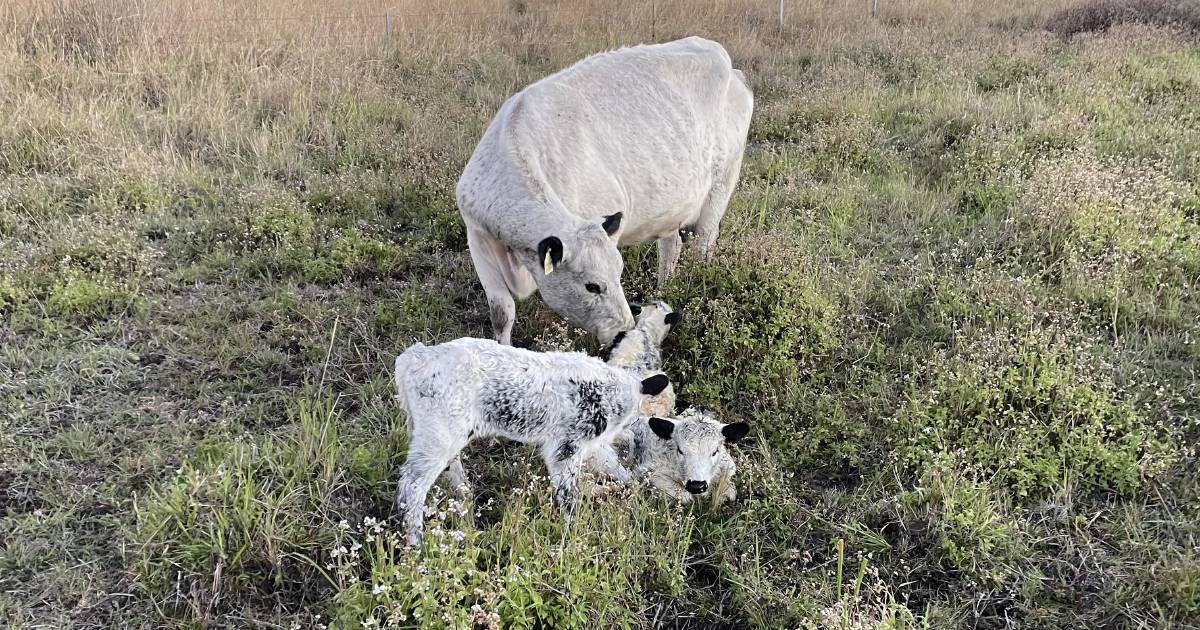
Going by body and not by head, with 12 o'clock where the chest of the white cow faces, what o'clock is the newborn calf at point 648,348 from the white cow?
The newborn calf is roughly at 10 o'clock from the white cow.

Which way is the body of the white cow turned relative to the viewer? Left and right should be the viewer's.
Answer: facing the viewer and to the left of the viewer

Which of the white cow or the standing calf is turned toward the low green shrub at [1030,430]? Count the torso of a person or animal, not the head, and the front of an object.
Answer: the standing calf

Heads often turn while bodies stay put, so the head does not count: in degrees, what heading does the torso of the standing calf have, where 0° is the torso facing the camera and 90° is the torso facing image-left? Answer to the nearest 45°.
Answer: approximately 270°

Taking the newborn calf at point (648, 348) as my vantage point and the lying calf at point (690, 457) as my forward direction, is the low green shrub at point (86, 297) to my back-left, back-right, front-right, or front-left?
back-right

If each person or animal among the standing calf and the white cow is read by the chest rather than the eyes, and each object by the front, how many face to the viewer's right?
1

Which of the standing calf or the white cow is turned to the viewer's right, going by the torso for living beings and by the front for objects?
the standing calf

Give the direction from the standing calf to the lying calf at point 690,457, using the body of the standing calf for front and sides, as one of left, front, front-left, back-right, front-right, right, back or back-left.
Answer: front

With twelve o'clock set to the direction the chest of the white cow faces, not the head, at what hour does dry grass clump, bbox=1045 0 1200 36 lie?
The dry grass clump is roughly at 6 o'clock from the white cow.

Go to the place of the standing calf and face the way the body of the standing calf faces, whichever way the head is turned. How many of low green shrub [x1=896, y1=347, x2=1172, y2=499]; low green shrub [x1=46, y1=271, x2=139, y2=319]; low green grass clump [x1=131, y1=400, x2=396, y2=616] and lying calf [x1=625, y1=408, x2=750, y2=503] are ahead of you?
2

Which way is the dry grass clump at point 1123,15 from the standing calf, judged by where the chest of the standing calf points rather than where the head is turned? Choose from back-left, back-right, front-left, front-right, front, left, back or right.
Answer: front-left

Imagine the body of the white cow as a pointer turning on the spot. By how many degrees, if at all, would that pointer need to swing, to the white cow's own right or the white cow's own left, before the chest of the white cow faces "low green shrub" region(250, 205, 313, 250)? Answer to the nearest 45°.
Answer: approximately 45° to the white cow's own right

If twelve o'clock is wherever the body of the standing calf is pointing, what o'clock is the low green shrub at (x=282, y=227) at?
The low green shrub is roughly at 8 o'clock from the standing calf.

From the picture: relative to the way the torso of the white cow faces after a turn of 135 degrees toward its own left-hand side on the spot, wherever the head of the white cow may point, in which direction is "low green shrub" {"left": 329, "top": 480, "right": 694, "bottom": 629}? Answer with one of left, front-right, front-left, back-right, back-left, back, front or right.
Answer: right

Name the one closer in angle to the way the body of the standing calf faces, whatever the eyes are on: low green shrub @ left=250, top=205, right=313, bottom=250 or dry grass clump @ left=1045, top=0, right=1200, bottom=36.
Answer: the dry grass clump

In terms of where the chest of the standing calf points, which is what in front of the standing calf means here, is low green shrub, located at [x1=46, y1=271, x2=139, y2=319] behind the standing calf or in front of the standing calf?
behind

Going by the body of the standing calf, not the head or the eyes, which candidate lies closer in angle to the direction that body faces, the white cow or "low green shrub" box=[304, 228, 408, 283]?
the white cow
